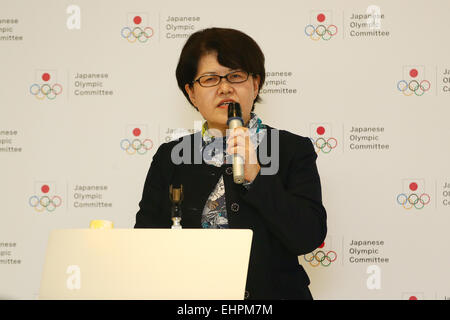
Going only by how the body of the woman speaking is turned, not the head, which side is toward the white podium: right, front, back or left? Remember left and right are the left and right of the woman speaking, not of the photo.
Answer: front

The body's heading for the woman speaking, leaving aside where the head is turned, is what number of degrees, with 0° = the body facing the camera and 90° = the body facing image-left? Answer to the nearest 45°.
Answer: approximately 0°

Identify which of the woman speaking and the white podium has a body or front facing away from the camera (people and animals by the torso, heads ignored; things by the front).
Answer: the white podium
